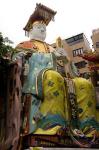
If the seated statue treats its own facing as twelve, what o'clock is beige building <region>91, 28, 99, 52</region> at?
The beige building is roughly at 8 o'clock from the seated statue.

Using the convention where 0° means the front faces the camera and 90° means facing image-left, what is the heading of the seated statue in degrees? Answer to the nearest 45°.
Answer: approximately 315°
